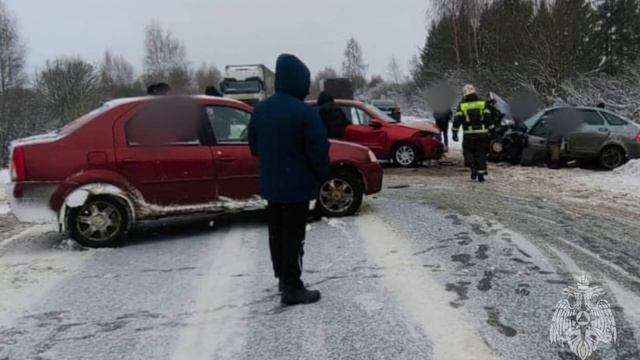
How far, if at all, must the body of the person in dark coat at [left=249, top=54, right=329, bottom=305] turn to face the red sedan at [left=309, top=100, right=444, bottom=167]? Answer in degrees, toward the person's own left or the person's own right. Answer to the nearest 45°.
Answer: approximately 45° to the person's own left

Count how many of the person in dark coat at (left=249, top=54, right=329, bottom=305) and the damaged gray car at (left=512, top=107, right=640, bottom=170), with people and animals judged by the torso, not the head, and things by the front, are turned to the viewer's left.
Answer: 1

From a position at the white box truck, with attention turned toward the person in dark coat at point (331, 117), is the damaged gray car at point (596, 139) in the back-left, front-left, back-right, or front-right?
front-left

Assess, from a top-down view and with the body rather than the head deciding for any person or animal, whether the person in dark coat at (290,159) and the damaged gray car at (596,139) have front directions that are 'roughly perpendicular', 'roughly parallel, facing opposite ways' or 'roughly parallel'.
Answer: roughly perpendicular

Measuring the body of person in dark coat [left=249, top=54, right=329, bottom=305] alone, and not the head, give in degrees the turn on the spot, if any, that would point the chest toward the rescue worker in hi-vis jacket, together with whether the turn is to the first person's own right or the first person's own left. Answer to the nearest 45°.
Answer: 0° — they already face them

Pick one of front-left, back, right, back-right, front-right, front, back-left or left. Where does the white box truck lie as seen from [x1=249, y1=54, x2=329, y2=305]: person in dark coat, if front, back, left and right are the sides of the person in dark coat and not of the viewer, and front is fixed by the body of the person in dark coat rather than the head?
front-left

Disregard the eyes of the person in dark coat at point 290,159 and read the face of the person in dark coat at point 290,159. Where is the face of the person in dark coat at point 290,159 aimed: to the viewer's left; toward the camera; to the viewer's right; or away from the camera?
away from the camera

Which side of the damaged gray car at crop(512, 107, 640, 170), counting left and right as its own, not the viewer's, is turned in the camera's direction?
left

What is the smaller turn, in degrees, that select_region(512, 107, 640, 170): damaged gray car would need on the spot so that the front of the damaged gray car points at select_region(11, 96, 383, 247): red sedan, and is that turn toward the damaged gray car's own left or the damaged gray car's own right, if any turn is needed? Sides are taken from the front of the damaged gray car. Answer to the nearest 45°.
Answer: approximately 45° to the damaged gray car's own left

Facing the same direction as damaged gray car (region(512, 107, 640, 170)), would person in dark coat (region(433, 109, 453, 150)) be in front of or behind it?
in front

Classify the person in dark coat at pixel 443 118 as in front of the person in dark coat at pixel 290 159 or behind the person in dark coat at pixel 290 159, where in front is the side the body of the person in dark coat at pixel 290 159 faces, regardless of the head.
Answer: in front

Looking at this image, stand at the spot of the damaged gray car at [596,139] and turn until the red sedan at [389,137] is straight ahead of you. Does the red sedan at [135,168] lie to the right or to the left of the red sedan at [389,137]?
left

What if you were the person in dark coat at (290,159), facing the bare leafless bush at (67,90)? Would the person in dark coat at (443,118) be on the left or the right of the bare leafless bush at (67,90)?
right

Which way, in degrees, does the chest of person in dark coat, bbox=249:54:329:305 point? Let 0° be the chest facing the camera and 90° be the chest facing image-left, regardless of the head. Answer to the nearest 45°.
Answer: approximately 225°

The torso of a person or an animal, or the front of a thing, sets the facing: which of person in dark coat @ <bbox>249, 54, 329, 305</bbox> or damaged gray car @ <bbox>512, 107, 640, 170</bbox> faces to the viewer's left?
the damaged gray car
